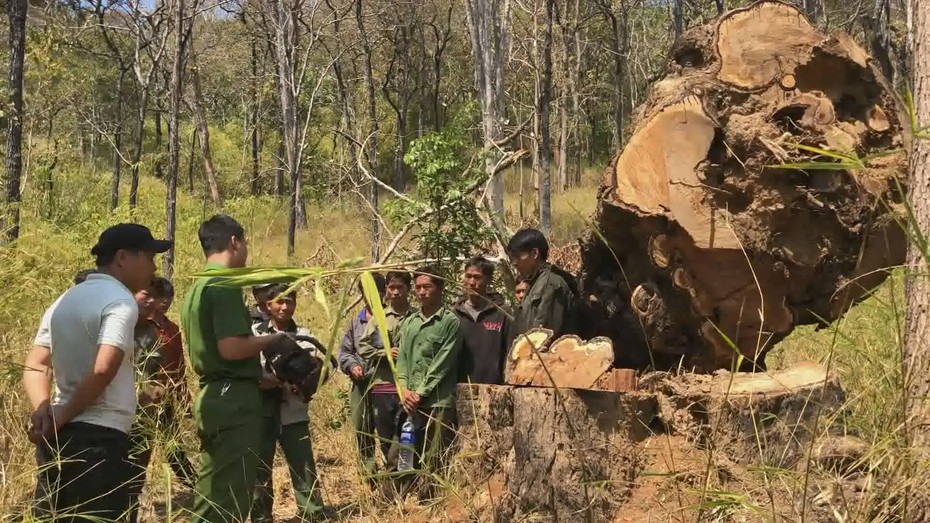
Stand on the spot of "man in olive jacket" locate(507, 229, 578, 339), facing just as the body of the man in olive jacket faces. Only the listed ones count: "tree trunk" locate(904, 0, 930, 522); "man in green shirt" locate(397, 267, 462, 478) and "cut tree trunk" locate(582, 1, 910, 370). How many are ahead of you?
1

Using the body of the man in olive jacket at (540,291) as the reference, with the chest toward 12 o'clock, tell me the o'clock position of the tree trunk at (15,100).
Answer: The tree trunk is roughly at 1 o'clock from the man in olive jacket.

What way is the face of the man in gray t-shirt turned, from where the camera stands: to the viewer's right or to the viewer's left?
to the viewer's right

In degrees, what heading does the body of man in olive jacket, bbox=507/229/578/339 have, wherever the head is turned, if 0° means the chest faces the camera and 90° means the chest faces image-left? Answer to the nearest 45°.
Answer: approximately 90°

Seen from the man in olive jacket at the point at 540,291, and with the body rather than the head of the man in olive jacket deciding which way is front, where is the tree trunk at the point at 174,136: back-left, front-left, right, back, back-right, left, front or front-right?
front-right

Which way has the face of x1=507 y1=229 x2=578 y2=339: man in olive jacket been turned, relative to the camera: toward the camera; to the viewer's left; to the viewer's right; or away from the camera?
to the viewer's left

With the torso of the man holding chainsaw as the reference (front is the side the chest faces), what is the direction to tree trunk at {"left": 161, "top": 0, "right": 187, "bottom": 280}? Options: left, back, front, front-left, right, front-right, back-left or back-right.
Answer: back

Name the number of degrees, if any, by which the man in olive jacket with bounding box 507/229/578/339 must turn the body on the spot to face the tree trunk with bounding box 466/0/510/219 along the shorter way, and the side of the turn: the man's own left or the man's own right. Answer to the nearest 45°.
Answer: approximately 90° to the man's own right

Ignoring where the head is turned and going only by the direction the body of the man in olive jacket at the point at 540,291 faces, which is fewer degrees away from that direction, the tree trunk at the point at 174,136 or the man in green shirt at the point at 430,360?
the man in green shirt

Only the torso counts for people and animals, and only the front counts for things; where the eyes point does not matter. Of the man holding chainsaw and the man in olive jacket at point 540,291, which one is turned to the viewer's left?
the man in olive jacket

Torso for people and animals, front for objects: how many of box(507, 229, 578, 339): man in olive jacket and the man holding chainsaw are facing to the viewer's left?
1
